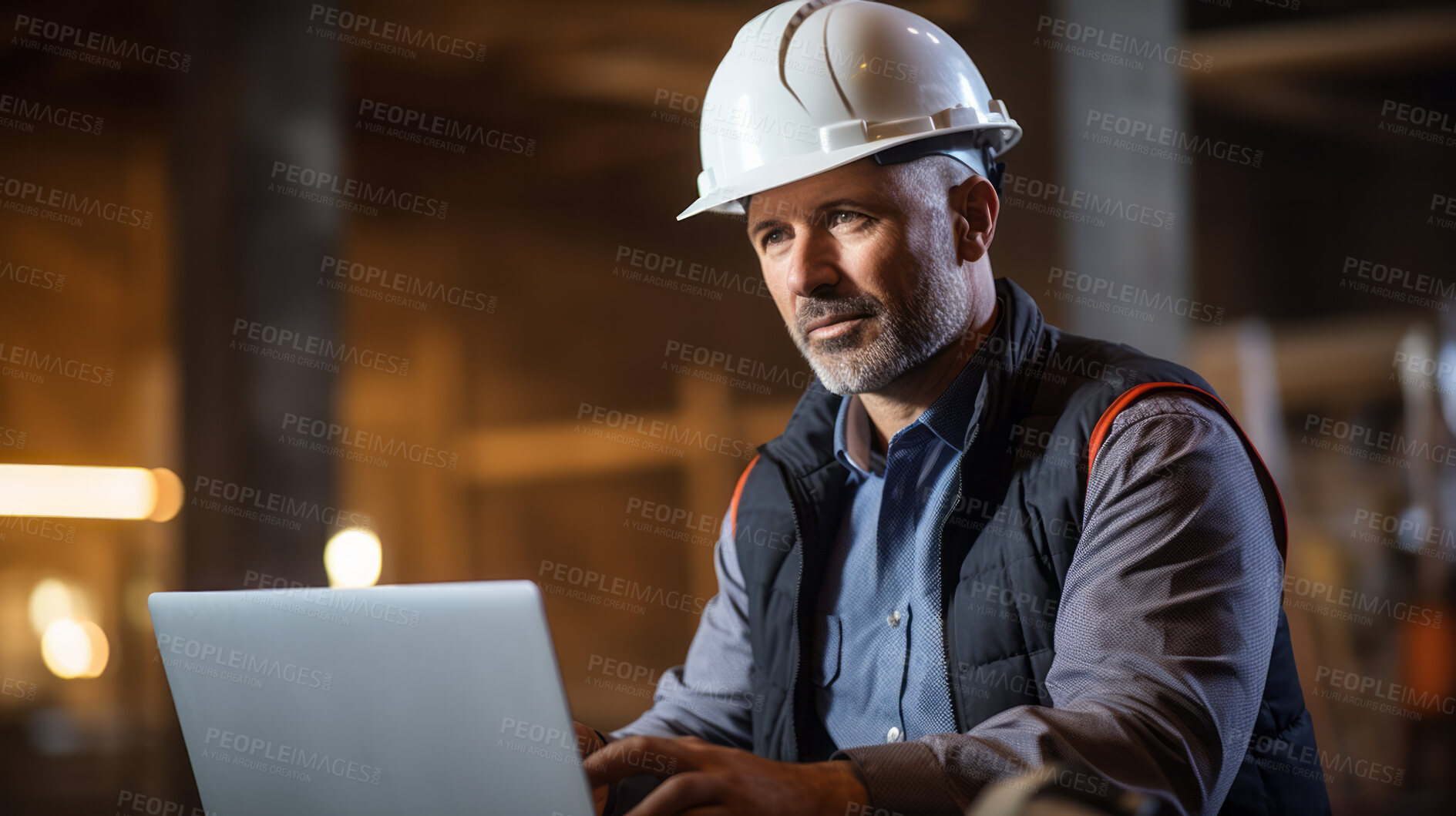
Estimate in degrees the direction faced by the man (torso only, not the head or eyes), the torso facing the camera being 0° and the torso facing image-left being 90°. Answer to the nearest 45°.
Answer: approximately 45°

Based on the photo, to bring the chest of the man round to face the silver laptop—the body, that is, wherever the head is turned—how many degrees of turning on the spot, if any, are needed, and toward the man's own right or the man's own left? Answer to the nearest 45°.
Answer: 0° — they already face it
